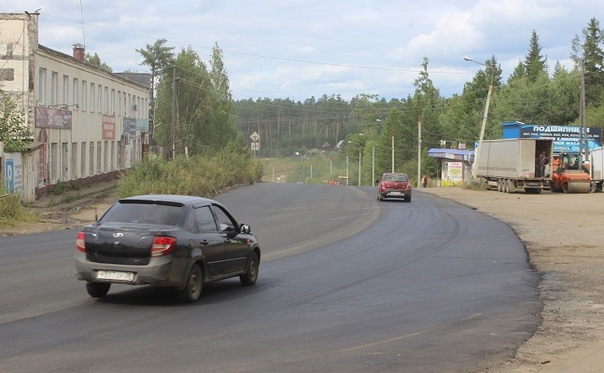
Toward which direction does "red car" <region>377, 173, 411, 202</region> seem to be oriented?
away from the camera

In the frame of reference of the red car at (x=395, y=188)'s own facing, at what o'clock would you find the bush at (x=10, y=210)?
The bush is roughly at 7 o'clock from the red car.

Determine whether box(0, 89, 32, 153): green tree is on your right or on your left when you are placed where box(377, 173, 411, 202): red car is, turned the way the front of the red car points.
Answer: on your left
